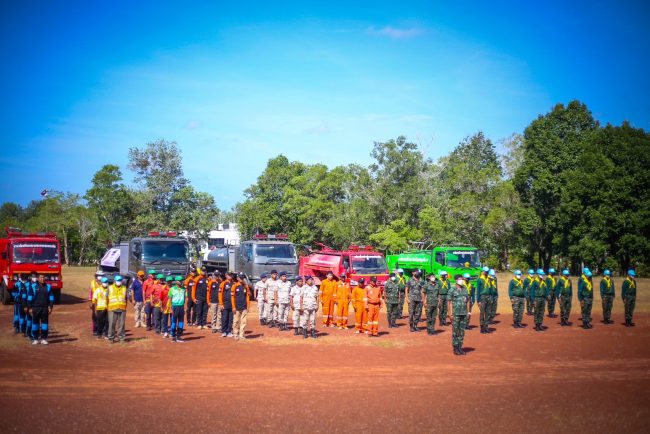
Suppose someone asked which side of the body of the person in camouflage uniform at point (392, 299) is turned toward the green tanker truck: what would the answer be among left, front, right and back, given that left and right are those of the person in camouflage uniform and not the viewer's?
back

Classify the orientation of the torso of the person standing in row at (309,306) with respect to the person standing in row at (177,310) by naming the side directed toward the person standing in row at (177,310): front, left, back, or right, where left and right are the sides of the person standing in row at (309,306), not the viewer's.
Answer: right

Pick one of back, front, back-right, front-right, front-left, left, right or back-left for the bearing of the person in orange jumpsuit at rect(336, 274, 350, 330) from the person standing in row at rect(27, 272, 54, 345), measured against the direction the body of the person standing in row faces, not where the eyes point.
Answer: left

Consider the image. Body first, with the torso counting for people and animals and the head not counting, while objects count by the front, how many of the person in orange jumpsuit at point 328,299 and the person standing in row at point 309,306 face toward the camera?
2

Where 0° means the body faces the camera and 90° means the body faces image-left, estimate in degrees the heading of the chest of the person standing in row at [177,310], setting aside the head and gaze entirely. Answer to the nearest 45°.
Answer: approximately 0°

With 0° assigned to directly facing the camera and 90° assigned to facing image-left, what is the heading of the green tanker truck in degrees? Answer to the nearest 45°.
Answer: approximately 315°

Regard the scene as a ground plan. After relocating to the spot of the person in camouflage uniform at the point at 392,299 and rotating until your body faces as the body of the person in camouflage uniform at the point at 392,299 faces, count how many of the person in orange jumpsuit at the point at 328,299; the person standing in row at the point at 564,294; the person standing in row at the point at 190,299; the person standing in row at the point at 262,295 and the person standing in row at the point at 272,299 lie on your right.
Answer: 4
